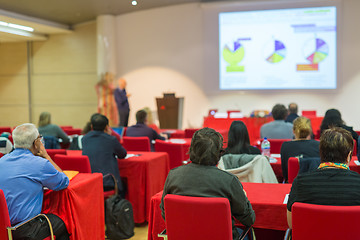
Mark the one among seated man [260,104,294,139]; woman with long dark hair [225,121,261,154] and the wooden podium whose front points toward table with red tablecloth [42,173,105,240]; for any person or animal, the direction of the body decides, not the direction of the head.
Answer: the wooden podium

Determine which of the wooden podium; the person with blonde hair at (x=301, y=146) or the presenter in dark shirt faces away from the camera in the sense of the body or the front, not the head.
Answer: the person with blonde hair

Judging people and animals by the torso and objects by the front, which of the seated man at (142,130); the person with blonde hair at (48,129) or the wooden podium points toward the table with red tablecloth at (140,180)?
the wooden podium

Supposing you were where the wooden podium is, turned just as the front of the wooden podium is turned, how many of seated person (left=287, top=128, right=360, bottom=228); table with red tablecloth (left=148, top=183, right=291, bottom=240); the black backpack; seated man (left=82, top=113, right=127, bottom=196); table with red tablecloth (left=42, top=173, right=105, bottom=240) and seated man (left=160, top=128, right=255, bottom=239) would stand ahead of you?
6

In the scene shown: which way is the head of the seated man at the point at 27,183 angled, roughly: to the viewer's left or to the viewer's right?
to the viewer's right

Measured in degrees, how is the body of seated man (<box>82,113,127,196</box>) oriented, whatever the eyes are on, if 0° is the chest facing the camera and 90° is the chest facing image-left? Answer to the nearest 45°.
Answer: approximately 225°

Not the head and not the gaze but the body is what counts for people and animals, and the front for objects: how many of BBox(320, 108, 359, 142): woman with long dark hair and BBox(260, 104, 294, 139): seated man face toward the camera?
0

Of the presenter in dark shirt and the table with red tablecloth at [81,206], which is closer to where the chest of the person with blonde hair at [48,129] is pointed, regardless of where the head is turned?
the presenter in dark shirt

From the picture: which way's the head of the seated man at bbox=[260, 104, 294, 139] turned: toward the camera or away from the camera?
away from the camera

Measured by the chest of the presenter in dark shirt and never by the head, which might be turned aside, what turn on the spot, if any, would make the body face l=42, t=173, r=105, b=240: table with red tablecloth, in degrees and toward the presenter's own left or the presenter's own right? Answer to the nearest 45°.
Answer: approximately 45° to the presenter's own right

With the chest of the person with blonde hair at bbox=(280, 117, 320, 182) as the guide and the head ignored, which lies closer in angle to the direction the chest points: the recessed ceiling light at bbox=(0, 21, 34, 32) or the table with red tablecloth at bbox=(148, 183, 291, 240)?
the recessed ceiling light

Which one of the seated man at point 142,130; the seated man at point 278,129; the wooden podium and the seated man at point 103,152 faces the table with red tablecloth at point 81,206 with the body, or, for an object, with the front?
the wooden podium

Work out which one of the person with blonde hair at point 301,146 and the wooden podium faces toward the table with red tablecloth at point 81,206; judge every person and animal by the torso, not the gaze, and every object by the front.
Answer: the wooden podium

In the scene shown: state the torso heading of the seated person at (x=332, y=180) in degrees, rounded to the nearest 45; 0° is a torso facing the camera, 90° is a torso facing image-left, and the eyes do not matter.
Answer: approximately 180°

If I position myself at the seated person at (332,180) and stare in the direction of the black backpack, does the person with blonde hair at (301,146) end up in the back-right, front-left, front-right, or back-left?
front-right

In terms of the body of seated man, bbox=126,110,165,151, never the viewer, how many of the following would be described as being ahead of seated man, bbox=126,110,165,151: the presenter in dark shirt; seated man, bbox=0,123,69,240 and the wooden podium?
2

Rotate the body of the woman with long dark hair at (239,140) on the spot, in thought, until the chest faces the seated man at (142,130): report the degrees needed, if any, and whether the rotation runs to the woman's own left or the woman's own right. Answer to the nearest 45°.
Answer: approximately 45° to the woman's own left

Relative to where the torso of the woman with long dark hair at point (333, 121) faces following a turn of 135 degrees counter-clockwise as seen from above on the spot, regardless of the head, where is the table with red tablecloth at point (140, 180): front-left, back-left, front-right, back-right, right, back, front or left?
front

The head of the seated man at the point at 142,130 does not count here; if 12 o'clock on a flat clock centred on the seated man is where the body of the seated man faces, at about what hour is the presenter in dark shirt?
The presenter in dark shirt is roughly at 12 o'clock from the seated man.

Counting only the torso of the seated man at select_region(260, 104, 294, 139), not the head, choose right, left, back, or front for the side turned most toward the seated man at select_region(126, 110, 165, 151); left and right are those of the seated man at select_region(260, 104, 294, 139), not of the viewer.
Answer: left

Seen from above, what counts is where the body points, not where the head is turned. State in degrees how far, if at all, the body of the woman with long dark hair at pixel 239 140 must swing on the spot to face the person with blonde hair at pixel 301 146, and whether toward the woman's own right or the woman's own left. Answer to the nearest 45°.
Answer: approximately 45° to the woman's own right

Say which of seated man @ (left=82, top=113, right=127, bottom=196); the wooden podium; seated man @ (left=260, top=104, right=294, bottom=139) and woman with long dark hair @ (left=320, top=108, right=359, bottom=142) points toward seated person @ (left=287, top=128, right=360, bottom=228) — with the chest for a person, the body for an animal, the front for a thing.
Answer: the wooden podium

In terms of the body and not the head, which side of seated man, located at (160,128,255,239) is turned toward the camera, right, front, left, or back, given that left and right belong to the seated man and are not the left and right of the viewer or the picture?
back

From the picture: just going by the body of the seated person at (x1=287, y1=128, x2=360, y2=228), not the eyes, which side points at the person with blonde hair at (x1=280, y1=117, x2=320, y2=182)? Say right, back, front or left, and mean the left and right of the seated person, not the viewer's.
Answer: front
